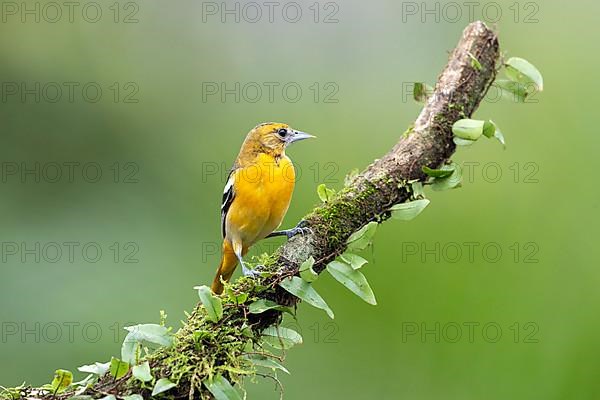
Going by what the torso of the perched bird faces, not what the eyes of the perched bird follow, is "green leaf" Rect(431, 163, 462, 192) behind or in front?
in front

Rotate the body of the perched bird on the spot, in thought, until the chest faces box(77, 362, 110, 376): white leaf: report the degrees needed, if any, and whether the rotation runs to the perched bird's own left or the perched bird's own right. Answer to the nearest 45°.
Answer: approximately 90° to the perched bird's own right

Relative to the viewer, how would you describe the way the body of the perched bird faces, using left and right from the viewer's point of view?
facing the viewer and to the right of the viewer

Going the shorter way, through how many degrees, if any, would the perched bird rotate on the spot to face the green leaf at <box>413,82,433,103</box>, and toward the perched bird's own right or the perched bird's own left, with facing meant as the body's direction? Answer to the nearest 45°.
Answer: approximately 45° to the perched bird's own left

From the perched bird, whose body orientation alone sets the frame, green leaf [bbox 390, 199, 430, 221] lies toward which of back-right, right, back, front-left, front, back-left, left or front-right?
front

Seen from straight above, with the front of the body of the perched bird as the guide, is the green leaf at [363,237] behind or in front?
in front
